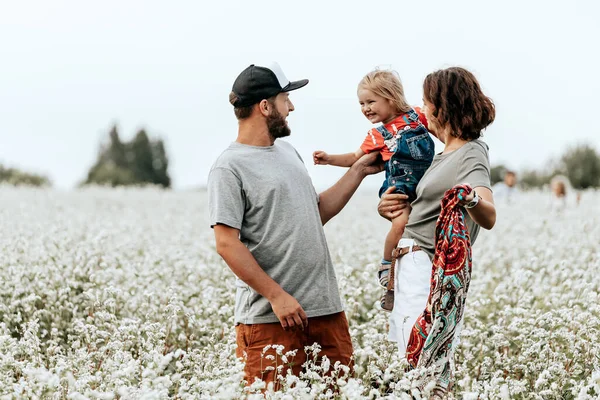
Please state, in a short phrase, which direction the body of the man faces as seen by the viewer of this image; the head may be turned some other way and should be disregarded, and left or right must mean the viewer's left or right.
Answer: facing the viewer and to the right of the viewer

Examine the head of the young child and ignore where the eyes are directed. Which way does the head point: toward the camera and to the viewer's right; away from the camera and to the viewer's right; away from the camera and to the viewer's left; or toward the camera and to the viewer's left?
toward the camera and to the viewer's left

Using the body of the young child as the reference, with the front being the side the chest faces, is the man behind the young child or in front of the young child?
in front

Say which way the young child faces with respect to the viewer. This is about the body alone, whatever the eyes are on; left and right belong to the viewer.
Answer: facing the viewer and to the left of the viewer

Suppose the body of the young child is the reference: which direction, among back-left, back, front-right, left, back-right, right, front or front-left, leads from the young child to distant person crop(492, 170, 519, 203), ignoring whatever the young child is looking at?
back-right

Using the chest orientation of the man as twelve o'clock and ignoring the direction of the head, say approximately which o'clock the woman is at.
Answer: The woman is roughly at 11 o'clock from the man.

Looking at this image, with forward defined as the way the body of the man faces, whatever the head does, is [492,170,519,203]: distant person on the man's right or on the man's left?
on the man's left

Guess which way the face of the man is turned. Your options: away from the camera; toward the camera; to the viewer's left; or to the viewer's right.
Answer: to the viewer's right

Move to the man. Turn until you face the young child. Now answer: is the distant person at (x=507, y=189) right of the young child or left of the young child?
left

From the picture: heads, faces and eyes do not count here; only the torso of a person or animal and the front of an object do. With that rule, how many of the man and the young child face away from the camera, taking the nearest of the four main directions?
0
